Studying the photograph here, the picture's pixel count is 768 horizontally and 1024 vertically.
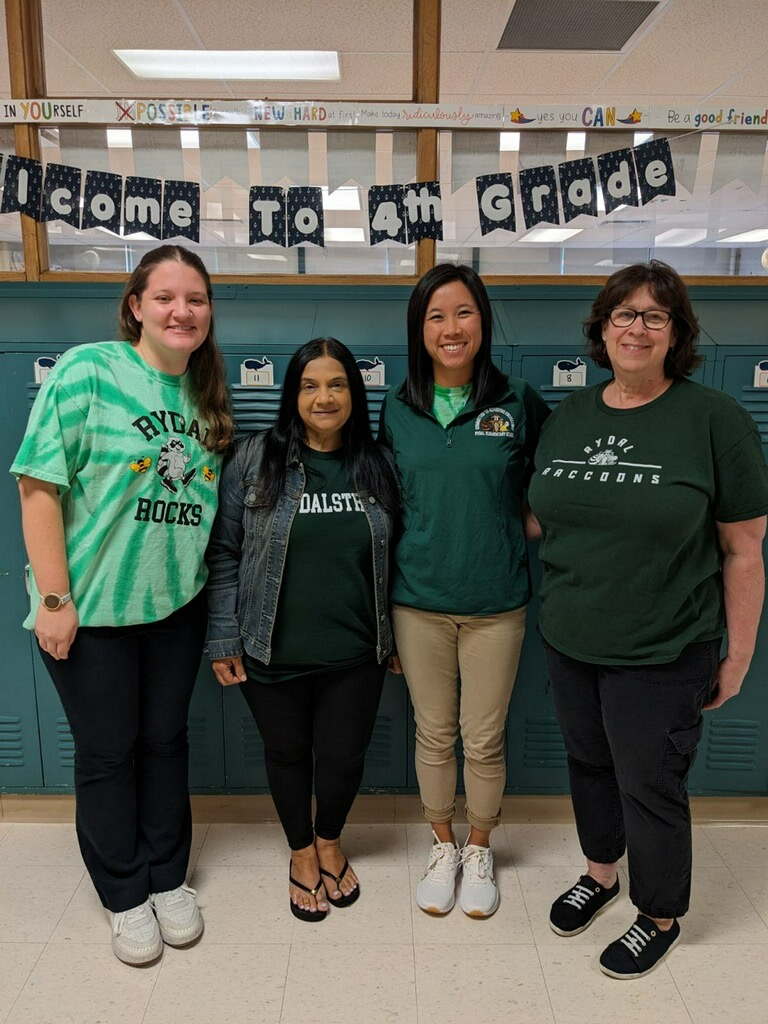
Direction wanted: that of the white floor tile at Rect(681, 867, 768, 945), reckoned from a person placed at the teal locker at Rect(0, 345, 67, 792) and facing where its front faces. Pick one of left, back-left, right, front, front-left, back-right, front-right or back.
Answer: front-left

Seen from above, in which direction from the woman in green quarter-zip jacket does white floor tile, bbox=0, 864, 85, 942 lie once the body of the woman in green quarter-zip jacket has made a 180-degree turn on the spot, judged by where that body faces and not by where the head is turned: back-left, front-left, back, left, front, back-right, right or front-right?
left

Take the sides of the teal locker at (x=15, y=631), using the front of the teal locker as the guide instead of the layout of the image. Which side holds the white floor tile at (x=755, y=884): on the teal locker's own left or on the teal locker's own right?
on the teal locker's own left

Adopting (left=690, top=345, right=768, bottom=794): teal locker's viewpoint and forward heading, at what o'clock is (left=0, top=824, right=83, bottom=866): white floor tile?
The white floor tile is roughly at 2 o'clock from the teal locker.

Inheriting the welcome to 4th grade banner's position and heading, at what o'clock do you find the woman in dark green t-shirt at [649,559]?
The woman in dark green t-shirt is roughly at 11 o'clock from the welcome to 4th grade banner.

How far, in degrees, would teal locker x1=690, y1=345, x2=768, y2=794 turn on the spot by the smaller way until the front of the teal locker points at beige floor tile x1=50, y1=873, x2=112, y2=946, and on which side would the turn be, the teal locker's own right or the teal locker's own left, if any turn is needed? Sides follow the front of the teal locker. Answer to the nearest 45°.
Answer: approximately 45° to the teal locker's own right

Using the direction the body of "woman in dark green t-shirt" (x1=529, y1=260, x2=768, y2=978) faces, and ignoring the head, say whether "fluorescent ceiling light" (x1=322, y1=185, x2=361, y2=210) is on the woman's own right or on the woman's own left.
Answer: on the woman's own right

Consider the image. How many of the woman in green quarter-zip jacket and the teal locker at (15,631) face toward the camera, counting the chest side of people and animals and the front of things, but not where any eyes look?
2

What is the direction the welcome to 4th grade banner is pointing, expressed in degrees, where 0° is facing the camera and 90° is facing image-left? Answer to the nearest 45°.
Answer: approximately 0°
